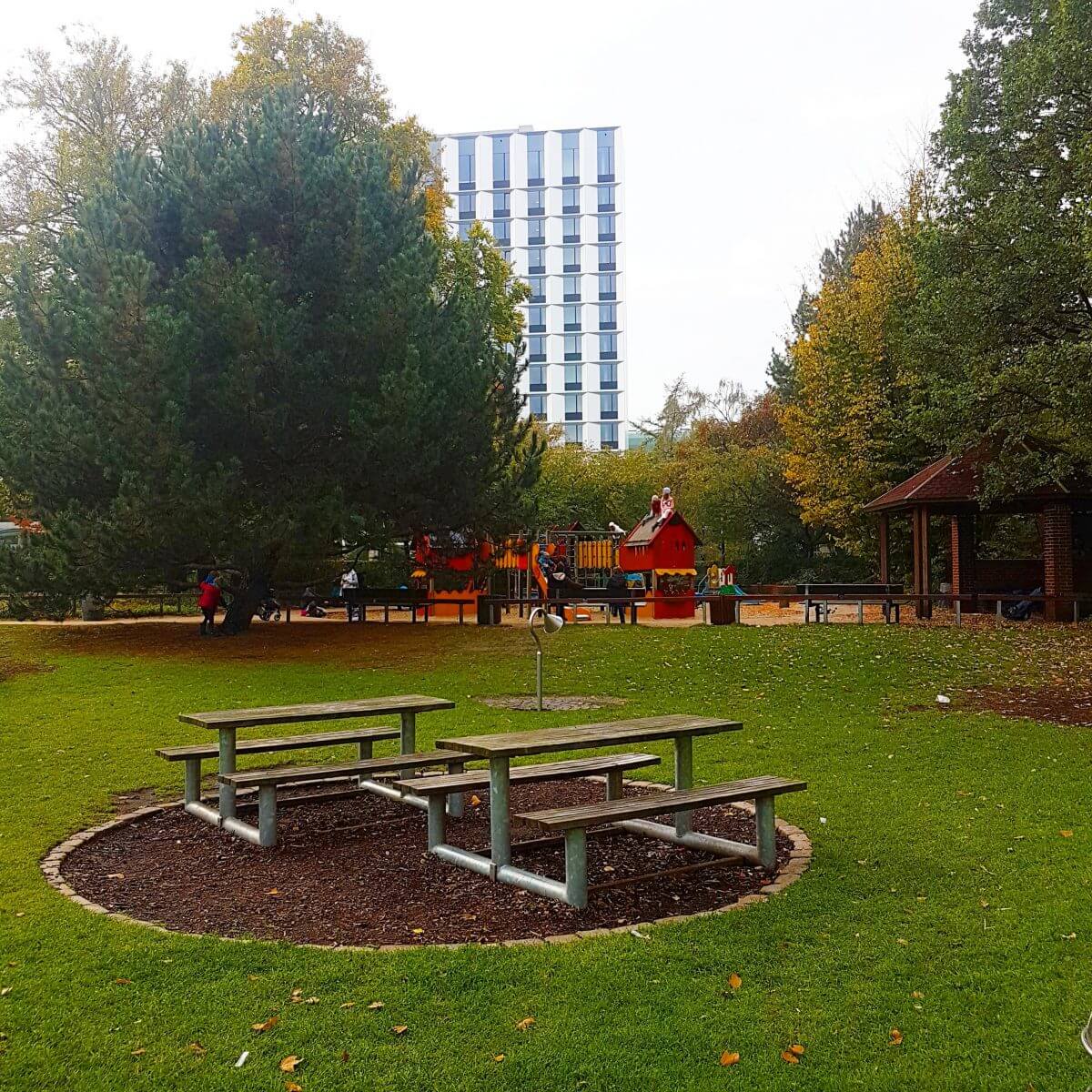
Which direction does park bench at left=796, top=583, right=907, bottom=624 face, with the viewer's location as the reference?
facing away from the viewer

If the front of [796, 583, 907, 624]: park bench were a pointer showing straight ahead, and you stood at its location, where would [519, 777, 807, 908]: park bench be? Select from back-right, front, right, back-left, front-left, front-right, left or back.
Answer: back

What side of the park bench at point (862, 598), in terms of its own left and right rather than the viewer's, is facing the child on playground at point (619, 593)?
left

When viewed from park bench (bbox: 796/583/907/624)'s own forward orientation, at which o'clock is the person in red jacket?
The person in red jacket is roughly at 8 o'clock from the park bench.
